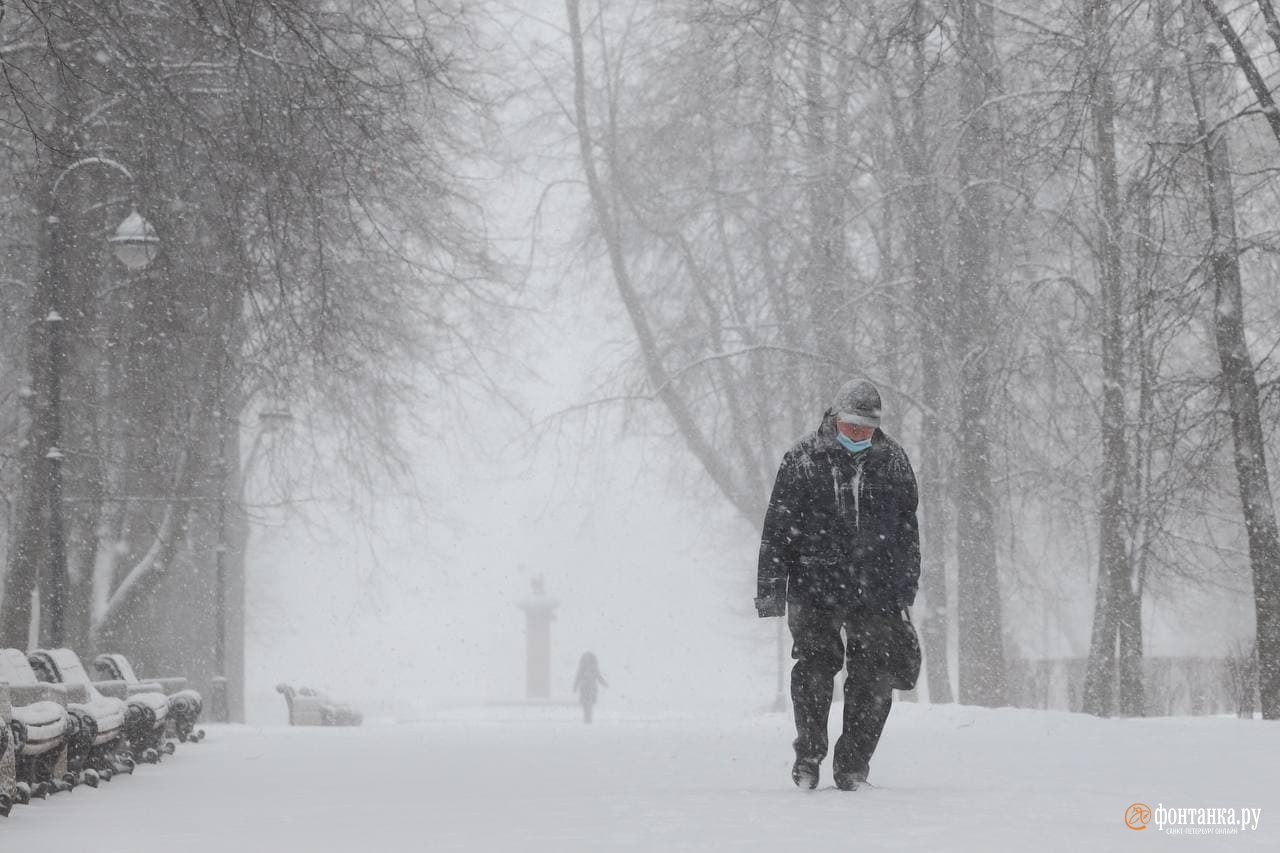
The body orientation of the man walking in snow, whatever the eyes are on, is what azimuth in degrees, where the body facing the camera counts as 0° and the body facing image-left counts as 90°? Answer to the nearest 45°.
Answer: approximately 0°

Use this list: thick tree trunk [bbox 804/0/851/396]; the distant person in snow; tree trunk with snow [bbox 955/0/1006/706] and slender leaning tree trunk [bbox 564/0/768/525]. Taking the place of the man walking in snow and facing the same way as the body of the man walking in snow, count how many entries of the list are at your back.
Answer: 4

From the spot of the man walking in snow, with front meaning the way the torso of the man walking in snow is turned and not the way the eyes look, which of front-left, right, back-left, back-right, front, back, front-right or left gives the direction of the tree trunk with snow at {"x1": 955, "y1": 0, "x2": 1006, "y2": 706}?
back

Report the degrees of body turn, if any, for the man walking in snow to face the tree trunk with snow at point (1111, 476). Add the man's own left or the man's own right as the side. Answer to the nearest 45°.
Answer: approximately 180°

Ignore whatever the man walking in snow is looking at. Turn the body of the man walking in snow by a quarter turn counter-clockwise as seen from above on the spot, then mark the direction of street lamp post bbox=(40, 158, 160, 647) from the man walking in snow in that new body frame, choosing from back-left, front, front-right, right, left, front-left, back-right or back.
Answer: back-left

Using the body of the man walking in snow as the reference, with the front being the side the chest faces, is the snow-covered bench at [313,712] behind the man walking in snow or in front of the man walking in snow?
behind

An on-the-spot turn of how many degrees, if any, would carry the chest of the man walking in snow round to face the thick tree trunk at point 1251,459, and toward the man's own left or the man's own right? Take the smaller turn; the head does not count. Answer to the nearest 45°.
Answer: approximately 135° to the man's own left

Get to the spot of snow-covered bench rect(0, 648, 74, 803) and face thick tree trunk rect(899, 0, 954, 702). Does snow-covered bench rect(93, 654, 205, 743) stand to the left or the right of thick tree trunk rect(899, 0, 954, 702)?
left

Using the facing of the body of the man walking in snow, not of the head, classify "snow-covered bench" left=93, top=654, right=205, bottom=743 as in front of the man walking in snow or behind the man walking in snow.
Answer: behind

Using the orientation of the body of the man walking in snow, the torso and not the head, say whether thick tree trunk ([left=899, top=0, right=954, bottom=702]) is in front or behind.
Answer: behind

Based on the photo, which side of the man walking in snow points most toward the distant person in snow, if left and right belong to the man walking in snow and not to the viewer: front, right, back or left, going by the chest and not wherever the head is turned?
back

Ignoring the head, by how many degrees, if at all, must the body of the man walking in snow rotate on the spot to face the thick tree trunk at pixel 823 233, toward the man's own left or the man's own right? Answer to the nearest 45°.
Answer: approximately 180°
